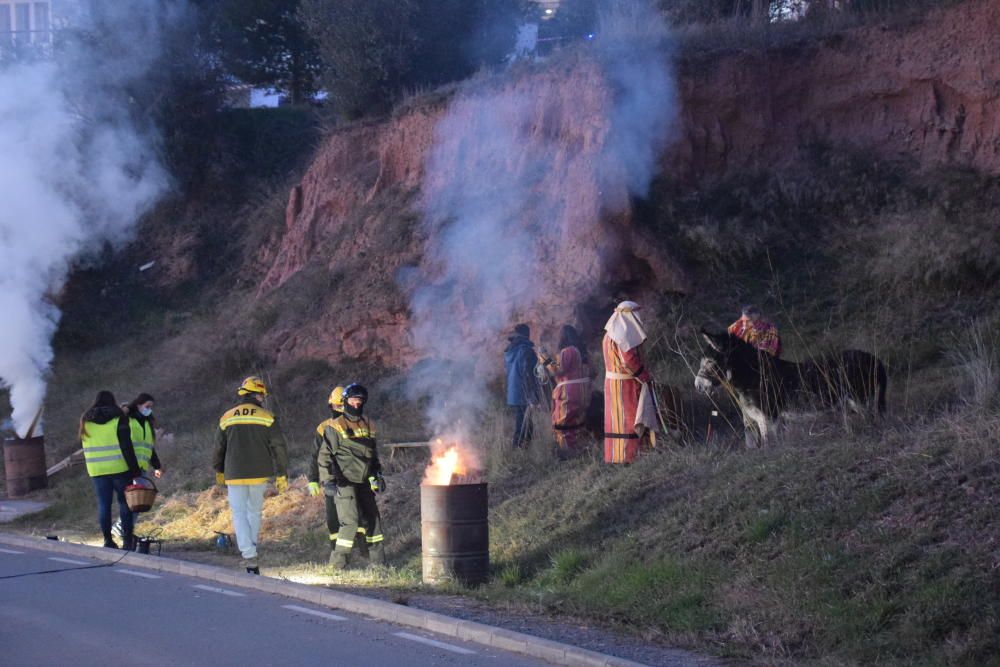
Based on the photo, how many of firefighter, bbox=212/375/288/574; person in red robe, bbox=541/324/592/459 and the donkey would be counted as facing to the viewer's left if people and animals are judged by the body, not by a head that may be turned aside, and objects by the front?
2

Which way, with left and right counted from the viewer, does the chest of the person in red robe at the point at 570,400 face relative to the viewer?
facing to the left of the viewer

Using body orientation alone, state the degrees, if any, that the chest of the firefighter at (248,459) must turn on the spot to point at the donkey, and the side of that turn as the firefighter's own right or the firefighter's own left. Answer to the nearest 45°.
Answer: approximately 90° to the firefighter's own right

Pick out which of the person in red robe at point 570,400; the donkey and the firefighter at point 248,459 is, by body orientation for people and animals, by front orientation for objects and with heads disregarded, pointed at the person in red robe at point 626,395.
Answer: the donkey

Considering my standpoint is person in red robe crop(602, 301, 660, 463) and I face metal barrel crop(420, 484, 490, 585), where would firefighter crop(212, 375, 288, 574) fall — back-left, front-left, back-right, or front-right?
front-right

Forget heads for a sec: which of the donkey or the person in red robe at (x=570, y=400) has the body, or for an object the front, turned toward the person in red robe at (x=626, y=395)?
the donkey

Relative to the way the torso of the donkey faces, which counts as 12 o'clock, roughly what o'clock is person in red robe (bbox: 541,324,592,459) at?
The person in red robe is roughly at 1 o'clock from the donkey.

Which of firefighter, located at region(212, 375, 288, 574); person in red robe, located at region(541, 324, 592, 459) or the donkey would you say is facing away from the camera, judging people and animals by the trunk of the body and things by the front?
the firefighter

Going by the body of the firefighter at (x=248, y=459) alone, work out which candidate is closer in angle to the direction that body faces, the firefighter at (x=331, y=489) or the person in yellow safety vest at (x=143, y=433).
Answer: the person in yellow safety vest

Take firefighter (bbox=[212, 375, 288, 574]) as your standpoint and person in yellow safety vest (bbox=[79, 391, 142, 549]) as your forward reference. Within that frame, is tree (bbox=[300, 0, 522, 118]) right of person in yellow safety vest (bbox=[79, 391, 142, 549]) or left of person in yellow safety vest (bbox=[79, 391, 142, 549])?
right

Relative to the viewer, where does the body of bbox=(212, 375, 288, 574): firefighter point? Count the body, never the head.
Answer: away from the camera

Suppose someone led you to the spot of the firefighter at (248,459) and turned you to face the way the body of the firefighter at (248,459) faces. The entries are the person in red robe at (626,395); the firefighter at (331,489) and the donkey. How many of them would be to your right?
3

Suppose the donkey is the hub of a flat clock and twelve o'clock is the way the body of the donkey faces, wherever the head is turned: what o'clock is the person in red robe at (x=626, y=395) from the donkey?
The person in red robe is roughly at 12 o'clock from the donkey.

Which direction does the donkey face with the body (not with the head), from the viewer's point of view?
to the viewer's left

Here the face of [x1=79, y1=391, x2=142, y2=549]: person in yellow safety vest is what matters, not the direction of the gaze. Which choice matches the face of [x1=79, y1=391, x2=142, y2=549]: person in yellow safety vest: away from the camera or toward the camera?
away from the camera

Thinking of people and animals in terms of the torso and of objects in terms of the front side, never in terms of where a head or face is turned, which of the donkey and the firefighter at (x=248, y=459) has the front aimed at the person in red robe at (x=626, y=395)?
the donkey

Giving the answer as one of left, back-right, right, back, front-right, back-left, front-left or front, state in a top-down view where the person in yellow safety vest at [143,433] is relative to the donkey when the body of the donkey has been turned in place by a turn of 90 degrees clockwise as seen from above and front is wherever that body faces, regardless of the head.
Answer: left
